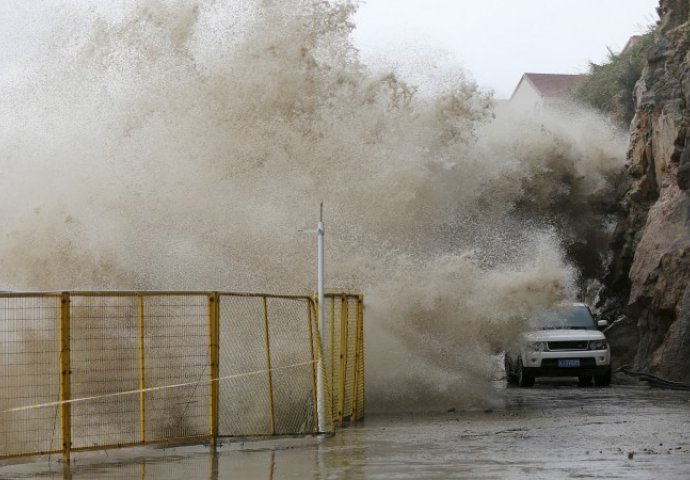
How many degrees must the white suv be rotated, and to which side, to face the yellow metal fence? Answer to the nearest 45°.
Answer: approximately 45° to its right

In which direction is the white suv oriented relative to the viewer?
toward the camera
